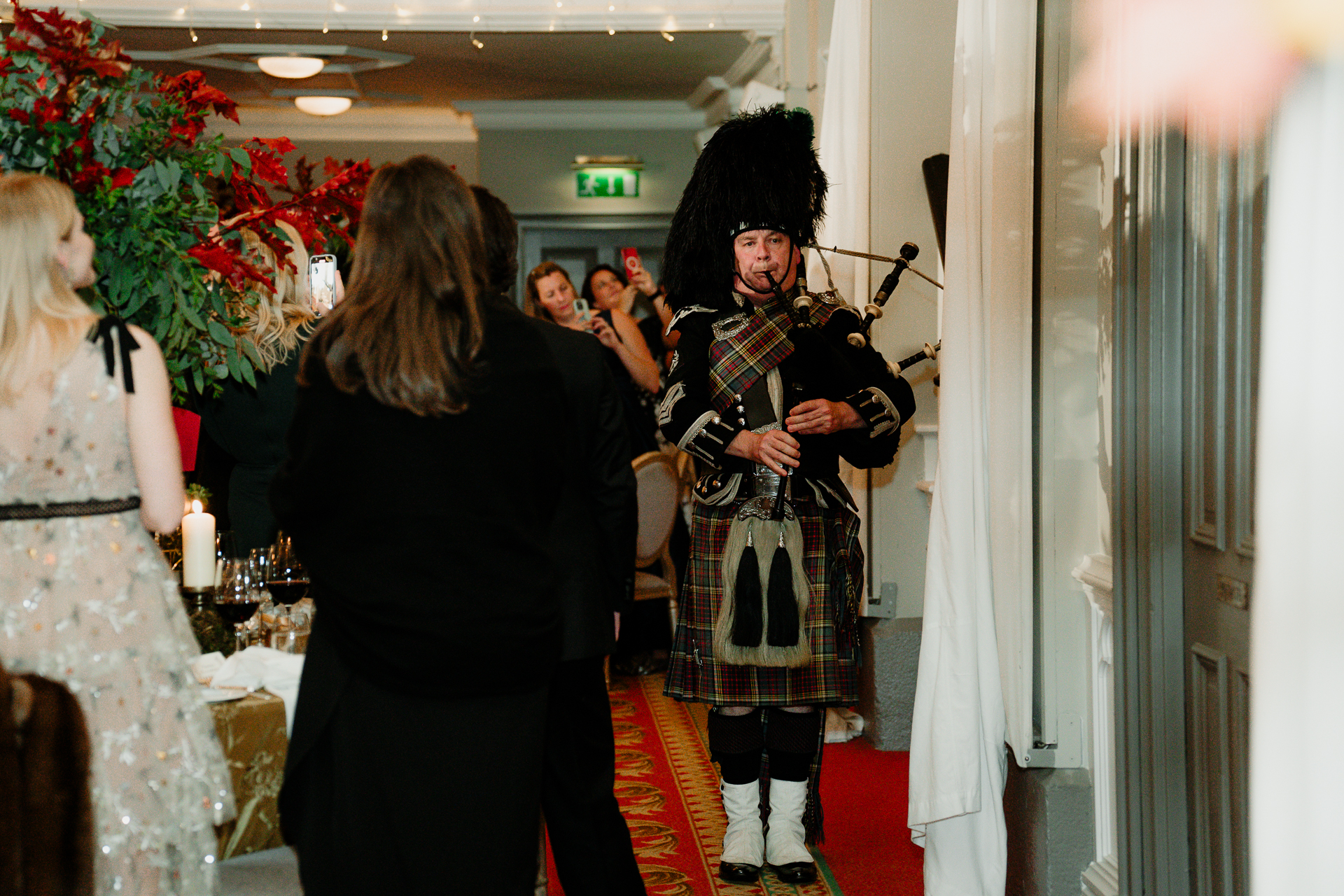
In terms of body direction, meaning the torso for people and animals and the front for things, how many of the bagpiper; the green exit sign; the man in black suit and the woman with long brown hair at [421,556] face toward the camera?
2

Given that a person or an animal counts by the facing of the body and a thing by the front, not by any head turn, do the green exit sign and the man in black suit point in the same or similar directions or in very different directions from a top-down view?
very different directions

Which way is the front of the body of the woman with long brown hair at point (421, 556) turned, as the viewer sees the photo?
away from the camera

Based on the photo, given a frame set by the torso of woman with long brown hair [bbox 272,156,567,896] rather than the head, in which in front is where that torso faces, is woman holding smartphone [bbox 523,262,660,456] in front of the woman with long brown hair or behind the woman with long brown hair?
in front

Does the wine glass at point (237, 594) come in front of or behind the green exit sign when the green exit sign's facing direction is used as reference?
in front

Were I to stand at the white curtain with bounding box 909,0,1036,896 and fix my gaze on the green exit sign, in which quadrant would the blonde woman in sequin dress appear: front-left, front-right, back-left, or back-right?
back-left

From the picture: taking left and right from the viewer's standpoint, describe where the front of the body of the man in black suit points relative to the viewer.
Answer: facing away from the viewer

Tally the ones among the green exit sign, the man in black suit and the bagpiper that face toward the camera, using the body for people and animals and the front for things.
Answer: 2
